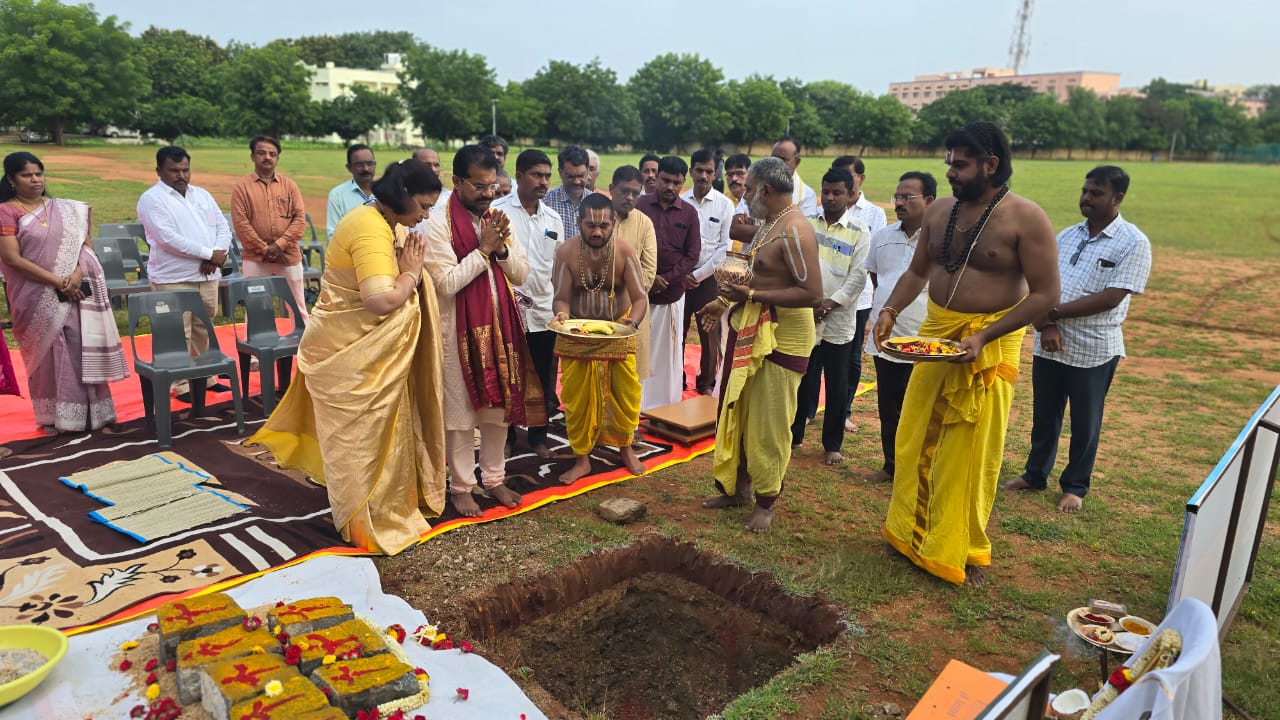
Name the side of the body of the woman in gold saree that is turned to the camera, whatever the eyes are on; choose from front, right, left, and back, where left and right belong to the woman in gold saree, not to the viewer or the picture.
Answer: right

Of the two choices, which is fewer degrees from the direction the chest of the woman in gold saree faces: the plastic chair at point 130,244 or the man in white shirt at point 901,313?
the man in white shirt

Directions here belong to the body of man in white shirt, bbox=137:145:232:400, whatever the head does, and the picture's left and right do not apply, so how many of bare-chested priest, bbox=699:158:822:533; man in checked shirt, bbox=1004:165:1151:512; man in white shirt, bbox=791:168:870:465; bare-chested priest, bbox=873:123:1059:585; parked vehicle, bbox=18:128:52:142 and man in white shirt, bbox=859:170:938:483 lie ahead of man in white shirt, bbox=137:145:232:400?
5

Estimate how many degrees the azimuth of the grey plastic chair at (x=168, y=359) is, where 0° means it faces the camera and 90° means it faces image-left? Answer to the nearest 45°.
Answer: approximately 315°

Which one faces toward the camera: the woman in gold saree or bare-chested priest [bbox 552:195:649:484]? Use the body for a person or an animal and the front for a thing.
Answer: the bare-chested priest

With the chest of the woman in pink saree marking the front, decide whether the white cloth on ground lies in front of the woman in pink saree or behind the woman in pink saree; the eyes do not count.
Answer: in front

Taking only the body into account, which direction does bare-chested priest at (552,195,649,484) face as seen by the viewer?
toward the camera

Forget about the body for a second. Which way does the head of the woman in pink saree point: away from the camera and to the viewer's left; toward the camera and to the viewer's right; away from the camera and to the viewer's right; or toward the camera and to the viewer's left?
toward the camera and to the viewer's right

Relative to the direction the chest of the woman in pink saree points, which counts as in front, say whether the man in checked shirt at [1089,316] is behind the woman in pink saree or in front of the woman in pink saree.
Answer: in front

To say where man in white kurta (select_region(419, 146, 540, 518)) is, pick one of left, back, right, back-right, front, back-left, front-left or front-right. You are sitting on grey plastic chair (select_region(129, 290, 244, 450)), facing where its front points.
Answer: front

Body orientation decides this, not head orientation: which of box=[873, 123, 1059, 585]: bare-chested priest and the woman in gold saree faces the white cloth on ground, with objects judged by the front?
the bare-chested priest

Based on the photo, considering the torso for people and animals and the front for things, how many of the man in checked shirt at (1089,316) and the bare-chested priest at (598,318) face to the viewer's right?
0

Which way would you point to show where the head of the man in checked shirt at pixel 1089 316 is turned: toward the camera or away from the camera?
toward the camera

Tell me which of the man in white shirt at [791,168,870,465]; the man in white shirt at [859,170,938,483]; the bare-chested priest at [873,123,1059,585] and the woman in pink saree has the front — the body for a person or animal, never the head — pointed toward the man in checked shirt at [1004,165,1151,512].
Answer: the woman in pink saree

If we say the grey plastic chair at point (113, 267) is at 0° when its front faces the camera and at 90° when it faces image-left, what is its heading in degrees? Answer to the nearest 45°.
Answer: approximately 315°

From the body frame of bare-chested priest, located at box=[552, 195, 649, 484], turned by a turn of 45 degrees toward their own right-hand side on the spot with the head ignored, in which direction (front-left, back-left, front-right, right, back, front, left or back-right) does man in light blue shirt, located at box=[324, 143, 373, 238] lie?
right

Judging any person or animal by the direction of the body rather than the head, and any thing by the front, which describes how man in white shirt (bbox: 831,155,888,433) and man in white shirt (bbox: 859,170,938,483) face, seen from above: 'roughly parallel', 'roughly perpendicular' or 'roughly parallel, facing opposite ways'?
roughly parallel

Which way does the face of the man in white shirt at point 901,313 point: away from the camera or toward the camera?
toward the camera

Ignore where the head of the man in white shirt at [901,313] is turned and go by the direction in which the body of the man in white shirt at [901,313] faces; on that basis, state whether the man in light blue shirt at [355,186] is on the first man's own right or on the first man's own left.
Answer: on the first man's own right

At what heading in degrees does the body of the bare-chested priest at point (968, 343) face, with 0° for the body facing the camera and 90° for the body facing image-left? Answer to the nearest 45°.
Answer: approximately 45°

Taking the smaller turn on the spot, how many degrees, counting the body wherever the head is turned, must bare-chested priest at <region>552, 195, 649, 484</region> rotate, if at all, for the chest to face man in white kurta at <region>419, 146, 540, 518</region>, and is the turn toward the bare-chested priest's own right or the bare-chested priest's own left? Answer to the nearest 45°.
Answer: approximately 45° to the bare-chested priest's own right
